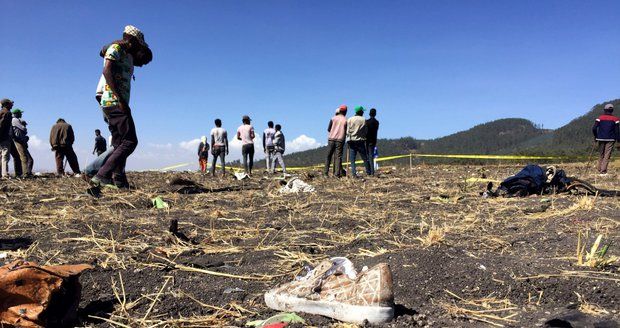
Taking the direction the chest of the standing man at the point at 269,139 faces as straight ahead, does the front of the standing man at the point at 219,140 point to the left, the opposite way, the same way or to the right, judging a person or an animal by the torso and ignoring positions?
the same way

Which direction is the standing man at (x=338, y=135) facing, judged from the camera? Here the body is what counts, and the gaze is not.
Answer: away from the camera

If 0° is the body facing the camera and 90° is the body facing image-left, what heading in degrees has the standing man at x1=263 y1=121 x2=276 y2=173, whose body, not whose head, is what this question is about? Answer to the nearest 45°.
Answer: approximately 180°

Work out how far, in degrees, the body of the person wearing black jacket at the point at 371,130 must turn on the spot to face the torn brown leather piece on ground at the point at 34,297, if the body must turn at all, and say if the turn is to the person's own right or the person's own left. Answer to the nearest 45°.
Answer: approximately 180°

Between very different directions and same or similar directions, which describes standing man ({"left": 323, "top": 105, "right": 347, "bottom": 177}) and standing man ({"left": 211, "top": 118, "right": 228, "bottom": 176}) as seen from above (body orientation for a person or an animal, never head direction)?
same or similar directions
